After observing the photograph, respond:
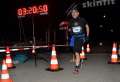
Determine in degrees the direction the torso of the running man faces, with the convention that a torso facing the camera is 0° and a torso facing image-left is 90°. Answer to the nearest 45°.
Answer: approximately 0°
